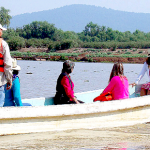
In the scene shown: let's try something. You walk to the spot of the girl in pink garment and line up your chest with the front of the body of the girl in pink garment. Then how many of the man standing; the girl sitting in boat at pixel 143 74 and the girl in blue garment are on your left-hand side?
2

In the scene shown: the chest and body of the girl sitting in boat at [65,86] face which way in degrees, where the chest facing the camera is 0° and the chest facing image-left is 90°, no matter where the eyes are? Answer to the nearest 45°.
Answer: approximately 270°

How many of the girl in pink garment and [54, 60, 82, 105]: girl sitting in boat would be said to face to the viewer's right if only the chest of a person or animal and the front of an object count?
1

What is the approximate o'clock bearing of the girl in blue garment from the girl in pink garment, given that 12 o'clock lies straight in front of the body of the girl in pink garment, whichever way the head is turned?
The girl in blue garment is roughly at 9 o'clock from the girl in pink garment.

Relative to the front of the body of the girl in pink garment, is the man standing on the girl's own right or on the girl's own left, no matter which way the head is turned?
on the girl's own left

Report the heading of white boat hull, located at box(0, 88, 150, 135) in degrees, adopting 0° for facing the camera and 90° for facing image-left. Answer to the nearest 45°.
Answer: approximately 270°

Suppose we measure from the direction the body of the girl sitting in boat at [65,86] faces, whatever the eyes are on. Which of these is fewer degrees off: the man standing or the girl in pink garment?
the girl in pink garment
